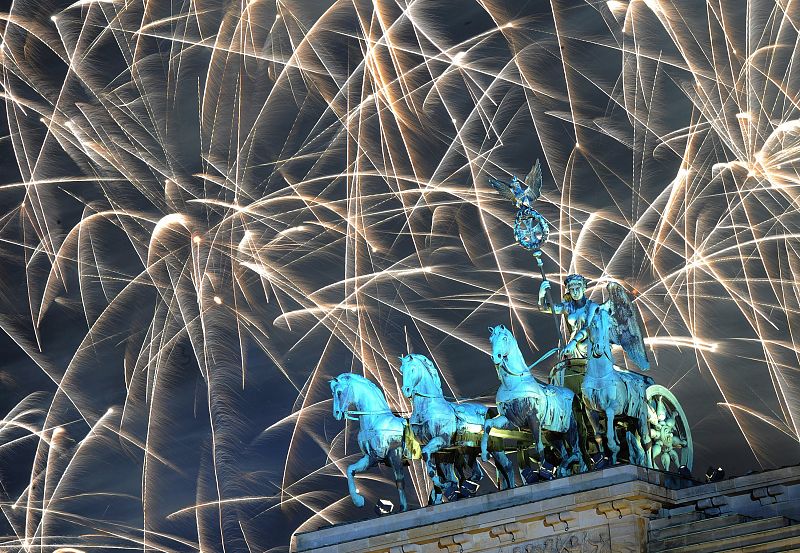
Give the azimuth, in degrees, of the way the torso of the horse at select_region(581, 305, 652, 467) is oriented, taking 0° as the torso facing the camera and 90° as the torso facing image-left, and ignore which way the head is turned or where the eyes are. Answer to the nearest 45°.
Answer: approximately 45°

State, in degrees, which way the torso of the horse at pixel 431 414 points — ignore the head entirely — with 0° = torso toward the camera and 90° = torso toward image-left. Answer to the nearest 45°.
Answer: approximately 45°
